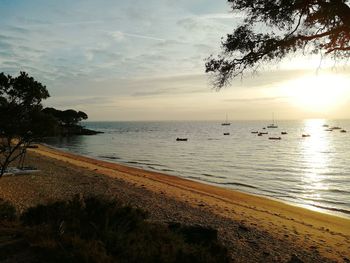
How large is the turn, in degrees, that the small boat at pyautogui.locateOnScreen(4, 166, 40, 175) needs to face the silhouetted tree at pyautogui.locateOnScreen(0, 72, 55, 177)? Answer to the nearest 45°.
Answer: approximately 90° to its right
